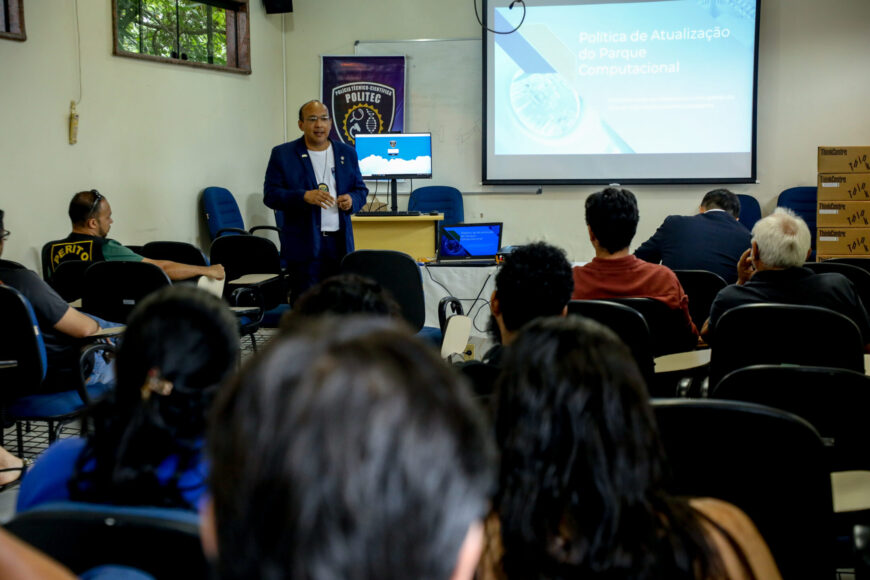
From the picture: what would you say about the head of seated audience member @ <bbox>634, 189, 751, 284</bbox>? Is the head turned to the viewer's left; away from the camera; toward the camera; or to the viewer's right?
away from the camera

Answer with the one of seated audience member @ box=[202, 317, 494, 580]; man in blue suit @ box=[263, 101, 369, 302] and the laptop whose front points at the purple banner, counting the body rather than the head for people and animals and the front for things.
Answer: the seated audience member

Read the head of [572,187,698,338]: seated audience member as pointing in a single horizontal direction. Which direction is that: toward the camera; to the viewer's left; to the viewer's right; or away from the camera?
away from the camera

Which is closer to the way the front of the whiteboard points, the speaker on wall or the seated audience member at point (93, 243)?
the seated audience member

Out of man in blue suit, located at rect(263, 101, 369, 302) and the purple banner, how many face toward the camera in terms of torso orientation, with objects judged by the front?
2

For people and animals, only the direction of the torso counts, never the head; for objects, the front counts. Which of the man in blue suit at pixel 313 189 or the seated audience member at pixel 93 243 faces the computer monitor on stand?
the seated audience member

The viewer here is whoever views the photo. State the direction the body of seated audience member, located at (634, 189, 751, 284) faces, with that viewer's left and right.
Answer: facing away from the viewer

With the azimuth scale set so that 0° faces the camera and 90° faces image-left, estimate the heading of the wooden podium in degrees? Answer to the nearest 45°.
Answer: approximately 0°

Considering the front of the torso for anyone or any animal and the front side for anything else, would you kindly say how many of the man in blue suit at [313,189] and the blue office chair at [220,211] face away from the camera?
0

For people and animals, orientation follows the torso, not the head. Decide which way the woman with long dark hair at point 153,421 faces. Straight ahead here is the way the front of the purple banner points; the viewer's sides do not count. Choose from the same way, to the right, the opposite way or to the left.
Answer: the opposite way

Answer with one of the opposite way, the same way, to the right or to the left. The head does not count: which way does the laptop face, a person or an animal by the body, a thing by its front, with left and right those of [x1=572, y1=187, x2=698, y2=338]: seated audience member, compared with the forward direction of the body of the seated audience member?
the opposite way

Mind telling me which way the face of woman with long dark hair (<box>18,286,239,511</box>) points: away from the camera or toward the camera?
away from the camera

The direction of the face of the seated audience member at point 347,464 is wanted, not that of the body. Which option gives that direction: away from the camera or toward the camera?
away from the camera

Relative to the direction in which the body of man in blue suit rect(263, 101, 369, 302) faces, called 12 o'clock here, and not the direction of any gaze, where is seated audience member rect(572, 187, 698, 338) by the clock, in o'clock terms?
The seated audience member is roughly at 11 o'clock from the man in blue suit.

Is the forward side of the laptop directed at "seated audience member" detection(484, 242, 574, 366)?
yes

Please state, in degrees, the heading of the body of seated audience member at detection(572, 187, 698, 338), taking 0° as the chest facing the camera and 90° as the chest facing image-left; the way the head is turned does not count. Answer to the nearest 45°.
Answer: approximately 180°
